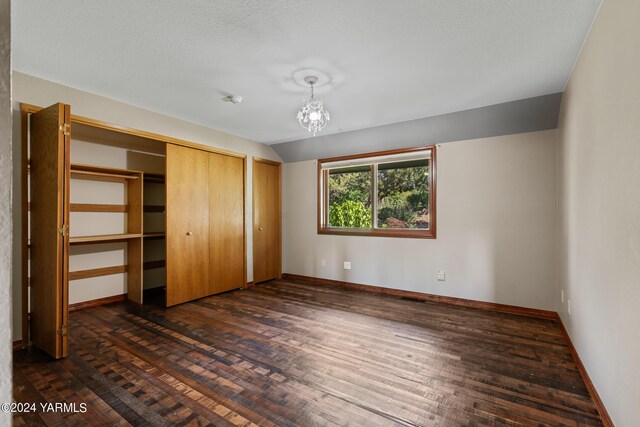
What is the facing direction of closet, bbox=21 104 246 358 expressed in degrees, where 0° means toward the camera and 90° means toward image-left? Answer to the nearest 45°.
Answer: approximately 315°

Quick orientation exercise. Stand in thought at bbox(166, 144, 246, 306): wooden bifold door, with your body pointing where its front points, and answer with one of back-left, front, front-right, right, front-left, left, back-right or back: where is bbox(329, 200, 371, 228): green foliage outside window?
front-left

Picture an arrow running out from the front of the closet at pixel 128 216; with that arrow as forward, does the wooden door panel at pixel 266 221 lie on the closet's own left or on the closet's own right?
on the closet's own left

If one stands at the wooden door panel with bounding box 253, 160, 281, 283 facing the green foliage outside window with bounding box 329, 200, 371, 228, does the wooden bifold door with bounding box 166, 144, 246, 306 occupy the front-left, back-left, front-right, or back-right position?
back-right

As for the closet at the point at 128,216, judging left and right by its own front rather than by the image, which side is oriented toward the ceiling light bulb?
front

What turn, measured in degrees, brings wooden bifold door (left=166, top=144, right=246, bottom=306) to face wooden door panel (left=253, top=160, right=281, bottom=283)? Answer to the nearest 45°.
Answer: approximately 90° to its left

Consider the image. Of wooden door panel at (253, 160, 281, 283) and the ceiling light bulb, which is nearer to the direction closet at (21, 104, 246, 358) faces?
the ceiling light bulb

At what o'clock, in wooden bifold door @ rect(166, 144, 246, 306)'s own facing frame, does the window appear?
The window is roughly at 11 o'clock from the wooden bifold door.

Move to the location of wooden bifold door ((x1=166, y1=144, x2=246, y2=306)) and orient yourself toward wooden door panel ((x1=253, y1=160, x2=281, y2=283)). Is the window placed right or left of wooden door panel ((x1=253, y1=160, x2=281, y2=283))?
right

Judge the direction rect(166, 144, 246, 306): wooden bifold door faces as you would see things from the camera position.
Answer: facing the viewer and to the right of the viewer

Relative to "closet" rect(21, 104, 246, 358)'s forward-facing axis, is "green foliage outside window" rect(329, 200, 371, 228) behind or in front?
in front
